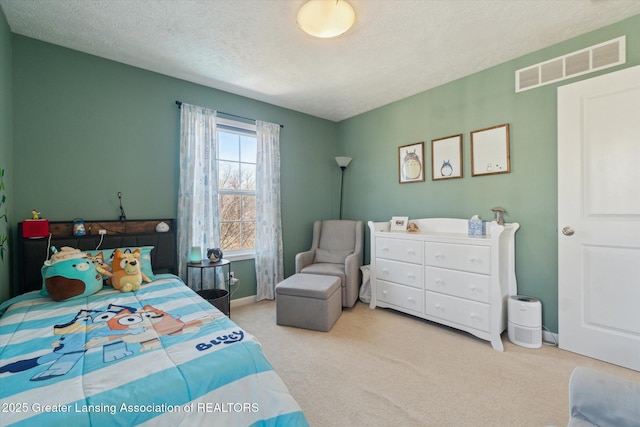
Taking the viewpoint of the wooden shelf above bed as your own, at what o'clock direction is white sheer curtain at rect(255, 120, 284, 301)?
The white sheer curtain is roughly at 9 o'clock from the wooden shelf above bed.

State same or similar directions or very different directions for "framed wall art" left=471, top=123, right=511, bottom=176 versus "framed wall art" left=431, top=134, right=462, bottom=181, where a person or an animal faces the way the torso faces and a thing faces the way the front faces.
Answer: same or similar directions

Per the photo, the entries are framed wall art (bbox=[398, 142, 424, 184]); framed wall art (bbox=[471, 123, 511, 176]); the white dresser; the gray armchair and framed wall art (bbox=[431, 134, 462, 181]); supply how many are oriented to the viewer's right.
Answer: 0

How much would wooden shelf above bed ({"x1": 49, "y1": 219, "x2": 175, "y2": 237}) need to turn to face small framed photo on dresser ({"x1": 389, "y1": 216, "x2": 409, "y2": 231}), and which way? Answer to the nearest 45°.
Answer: approximately 45° to its left

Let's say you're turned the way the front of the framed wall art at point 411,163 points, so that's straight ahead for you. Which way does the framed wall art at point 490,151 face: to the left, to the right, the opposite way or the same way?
the same way

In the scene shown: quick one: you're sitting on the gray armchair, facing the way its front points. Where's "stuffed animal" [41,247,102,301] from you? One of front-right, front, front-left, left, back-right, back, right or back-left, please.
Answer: front

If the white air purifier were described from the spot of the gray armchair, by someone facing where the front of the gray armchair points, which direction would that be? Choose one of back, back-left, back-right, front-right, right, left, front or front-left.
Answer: left

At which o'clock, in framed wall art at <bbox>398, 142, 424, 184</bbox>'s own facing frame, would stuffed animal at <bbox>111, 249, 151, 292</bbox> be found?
The stuffed animal is roughly at 12 o'clock from the framed wall art.

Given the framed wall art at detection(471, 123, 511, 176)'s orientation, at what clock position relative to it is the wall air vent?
The wall air vent is roughly at 8 o'clock from the framed wall art.

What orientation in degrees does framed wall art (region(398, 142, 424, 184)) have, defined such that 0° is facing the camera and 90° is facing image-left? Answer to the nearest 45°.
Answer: approximately 45°

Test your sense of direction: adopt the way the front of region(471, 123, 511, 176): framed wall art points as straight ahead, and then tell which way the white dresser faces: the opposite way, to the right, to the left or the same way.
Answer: the same way

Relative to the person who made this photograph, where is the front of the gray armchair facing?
facing the viewer and to the left of the viewer

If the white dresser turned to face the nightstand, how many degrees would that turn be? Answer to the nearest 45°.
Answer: approximately 45° to its right

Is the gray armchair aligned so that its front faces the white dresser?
no

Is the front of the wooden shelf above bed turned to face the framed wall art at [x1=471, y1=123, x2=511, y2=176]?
no

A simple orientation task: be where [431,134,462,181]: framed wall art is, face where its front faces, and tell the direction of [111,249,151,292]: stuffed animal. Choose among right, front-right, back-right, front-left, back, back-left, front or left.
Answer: front
